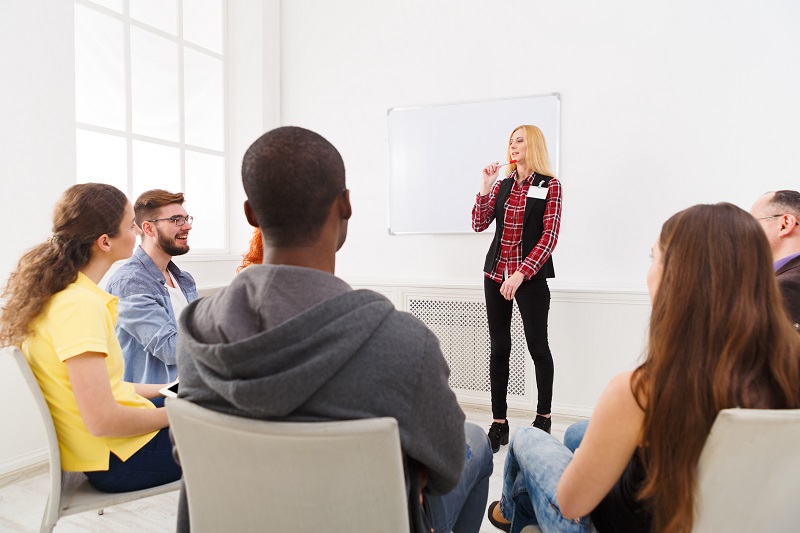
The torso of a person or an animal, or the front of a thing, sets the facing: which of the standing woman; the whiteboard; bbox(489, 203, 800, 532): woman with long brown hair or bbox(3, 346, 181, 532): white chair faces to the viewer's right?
the white chair

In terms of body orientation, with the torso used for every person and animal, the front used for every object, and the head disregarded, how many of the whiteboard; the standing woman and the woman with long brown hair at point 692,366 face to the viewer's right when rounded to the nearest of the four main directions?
0

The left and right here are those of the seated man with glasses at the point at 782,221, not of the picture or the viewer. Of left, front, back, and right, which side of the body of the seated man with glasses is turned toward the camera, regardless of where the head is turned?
left

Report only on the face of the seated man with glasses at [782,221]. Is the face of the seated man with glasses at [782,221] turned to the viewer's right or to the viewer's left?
to the viewer's left

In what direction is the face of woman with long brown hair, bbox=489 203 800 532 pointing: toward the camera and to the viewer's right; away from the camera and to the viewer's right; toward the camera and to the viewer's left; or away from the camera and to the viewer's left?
away from the camera and to the viewer's left

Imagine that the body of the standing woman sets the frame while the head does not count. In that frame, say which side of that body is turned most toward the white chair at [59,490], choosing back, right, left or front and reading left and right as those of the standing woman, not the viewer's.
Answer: front

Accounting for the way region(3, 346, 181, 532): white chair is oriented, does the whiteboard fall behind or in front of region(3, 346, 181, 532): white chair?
in front

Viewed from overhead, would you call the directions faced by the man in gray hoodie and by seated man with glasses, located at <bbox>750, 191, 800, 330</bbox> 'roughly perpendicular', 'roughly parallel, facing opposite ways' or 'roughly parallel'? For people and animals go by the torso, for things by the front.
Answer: roughly perpendicular

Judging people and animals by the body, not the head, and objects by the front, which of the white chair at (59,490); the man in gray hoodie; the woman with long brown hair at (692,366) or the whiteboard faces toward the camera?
the whiteboard

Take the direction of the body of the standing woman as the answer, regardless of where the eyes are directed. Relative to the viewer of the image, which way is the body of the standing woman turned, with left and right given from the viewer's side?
facing the viewer and to the left of the viewer

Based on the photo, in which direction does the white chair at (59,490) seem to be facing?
to the viewer's right

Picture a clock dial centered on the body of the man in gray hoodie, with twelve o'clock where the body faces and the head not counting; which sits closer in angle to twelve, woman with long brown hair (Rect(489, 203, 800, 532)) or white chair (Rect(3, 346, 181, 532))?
the woman with long brown hair

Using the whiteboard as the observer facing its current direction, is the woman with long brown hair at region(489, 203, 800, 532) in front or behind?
in front

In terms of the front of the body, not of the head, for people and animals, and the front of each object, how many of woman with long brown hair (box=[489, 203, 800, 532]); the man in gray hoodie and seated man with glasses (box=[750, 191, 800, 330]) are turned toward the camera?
0

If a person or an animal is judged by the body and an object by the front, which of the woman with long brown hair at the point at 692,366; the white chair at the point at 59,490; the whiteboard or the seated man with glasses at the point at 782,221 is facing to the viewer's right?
the white chair

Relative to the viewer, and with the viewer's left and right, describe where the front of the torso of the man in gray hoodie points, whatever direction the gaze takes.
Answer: facing away from the viewer and to the right of the viewer

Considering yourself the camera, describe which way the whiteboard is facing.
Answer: facing the viewer
